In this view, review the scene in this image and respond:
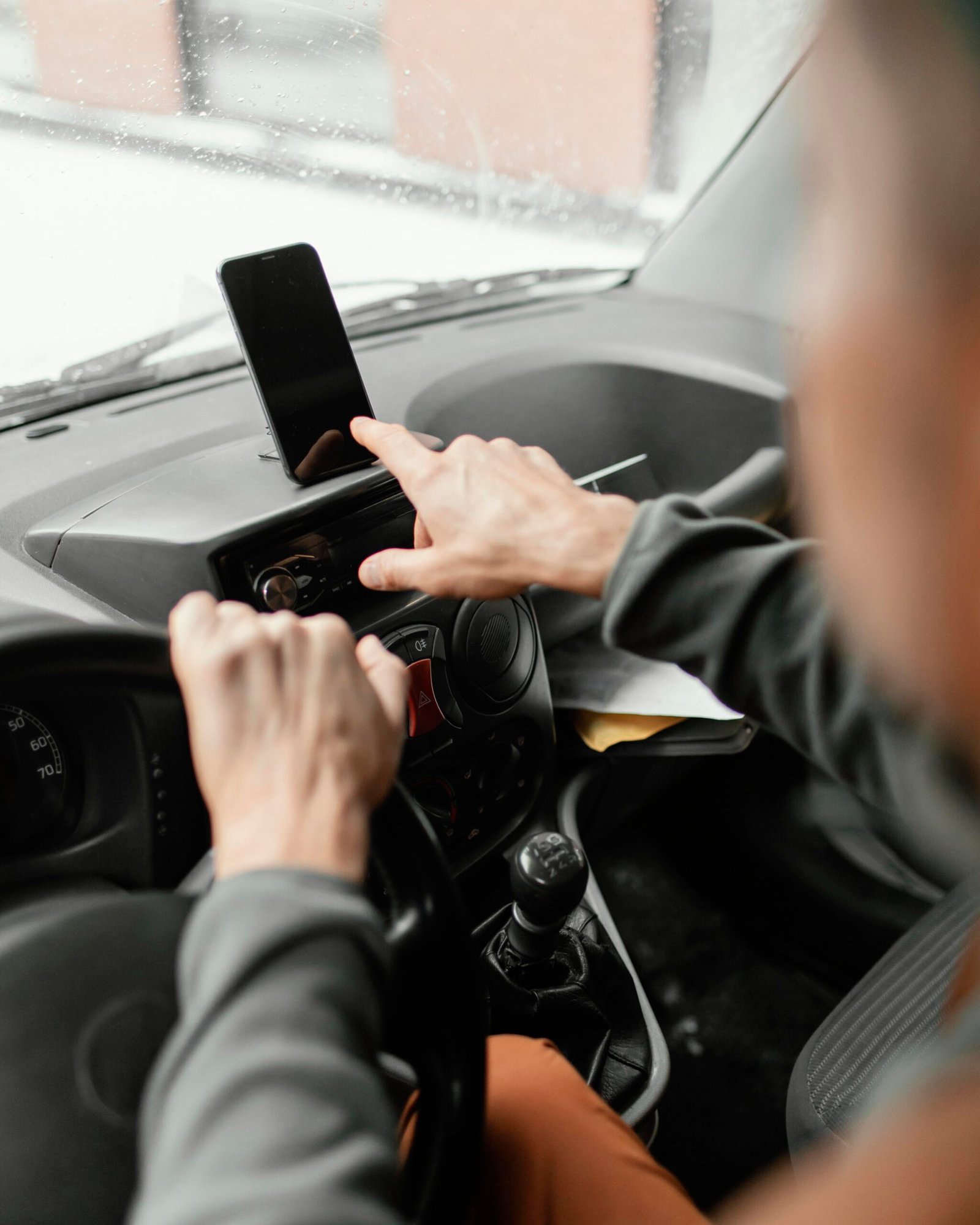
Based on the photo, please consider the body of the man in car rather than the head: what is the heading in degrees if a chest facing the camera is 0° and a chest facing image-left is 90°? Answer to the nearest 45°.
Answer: approximately 135°

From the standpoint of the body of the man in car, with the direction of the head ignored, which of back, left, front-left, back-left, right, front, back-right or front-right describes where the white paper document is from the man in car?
front-right
